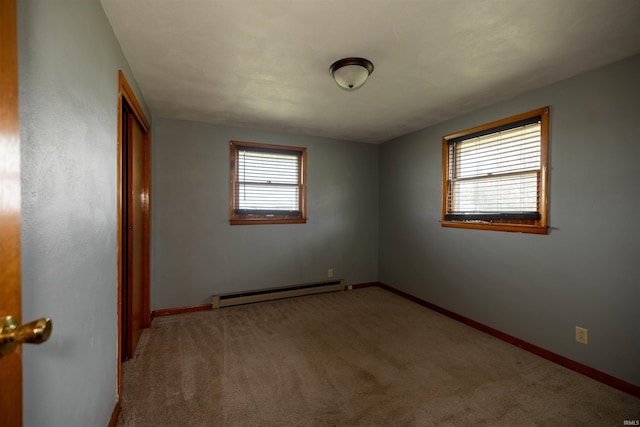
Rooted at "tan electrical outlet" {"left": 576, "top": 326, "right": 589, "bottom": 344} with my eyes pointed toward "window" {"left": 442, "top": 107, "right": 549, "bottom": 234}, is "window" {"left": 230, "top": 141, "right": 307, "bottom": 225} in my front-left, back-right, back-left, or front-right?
front-left

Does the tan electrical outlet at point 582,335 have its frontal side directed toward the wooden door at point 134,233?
yes

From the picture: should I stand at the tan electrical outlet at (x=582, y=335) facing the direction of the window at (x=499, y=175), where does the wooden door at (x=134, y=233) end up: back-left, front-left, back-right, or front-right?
front-left

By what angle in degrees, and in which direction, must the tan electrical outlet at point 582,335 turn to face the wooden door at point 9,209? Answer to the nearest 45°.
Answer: approximately 45° to its left

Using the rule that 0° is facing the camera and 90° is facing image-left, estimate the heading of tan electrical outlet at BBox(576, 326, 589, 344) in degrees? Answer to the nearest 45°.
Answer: approximately 45°
